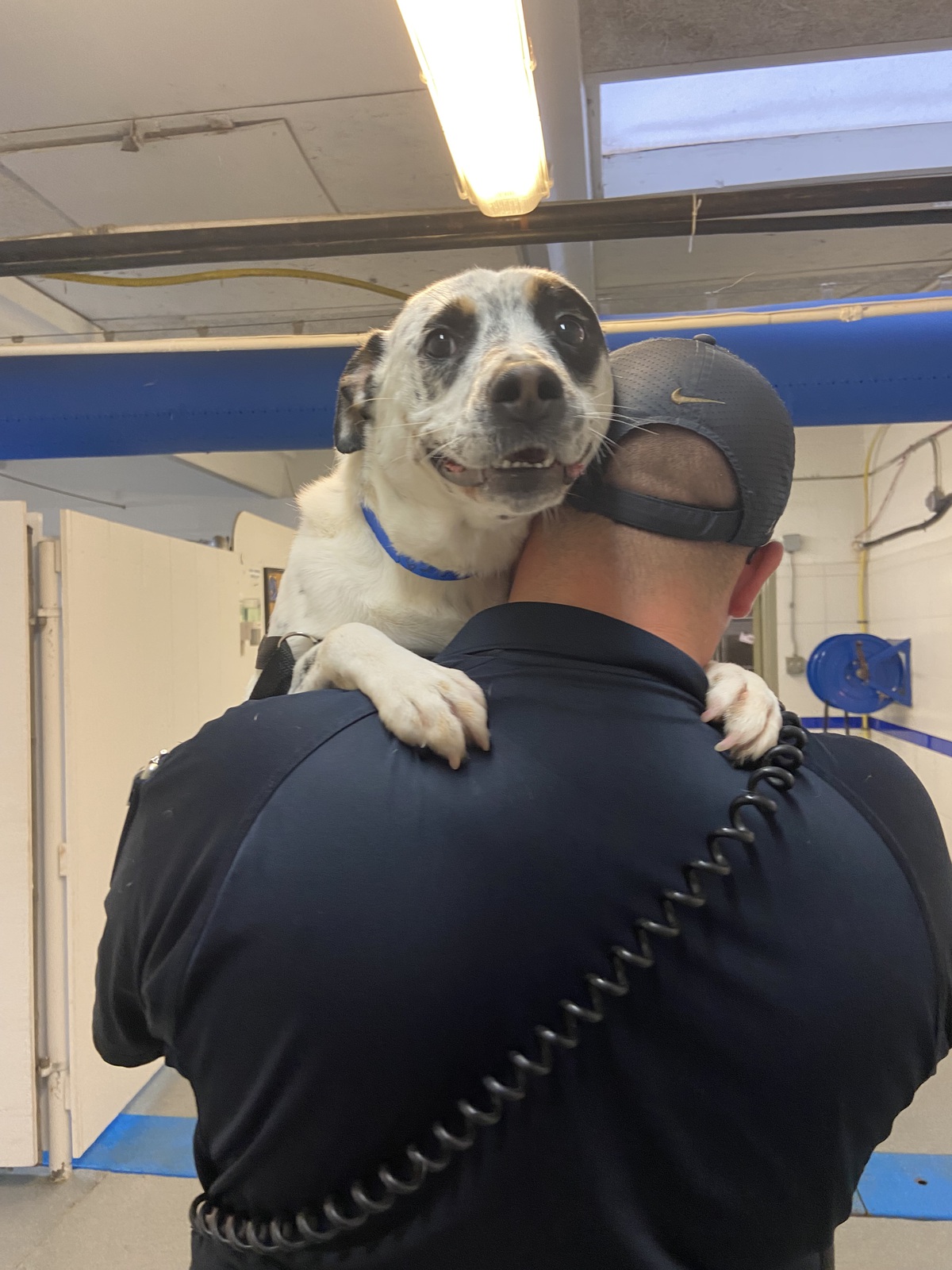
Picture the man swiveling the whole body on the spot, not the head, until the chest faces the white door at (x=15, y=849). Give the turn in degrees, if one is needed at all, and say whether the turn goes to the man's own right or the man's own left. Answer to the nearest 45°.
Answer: approximately 45° to the man's own left

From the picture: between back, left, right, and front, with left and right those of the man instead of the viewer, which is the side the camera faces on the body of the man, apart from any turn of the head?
back

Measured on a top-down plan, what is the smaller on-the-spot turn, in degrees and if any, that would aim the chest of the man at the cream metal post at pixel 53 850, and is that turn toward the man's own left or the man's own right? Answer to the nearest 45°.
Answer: approximately 45° to the man's own left

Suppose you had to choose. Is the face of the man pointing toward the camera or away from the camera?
away from the camera

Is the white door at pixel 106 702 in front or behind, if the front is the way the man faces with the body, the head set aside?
in front
